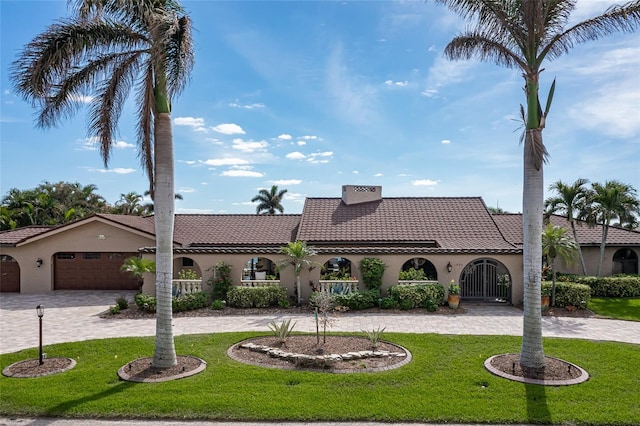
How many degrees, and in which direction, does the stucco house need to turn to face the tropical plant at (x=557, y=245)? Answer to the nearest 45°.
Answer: approximately 45° to its left

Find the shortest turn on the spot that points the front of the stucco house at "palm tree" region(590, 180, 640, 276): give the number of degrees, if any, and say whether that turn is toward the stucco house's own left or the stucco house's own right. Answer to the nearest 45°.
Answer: approximately 90° to the stucco house's own left

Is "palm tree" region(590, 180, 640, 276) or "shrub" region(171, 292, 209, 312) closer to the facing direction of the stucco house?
the shrub

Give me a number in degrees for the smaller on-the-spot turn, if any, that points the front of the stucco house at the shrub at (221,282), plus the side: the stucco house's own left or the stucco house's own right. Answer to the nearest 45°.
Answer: approximately 45° to the stucco house's own right

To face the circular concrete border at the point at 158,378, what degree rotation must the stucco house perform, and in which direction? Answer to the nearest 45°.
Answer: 0° — it already faces it

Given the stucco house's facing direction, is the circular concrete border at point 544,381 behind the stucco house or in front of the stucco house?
in front

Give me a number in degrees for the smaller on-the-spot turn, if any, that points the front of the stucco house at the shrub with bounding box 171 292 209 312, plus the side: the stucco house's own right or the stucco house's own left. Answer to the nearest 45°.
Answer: approximately 45° to the stucco house's own right

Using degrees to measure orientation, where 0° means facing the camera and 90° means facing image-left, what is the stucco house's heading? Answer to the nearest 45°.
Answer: approximately 0°

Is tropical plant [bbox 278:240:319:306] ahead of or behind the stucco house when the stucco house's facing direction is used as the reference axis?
ahead
